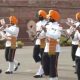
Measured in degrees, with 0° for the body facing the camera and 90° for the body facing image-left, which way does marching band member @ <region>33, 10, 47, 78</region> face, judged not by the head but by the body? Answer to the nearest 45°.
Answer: approximately 90°

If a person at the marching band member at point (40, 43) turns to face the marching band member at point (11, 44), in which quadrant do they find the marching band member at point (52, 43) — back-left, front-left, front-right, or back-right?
back-left

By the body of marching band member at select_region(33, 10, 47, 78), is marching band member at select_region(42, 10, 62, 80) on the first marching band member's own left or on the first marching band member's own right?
on the first marching band member's own left

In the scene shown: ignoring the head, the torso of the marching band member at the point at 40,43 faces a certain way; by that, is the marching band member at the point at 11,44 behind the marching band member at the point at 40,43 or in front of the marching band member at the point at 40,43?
in front
